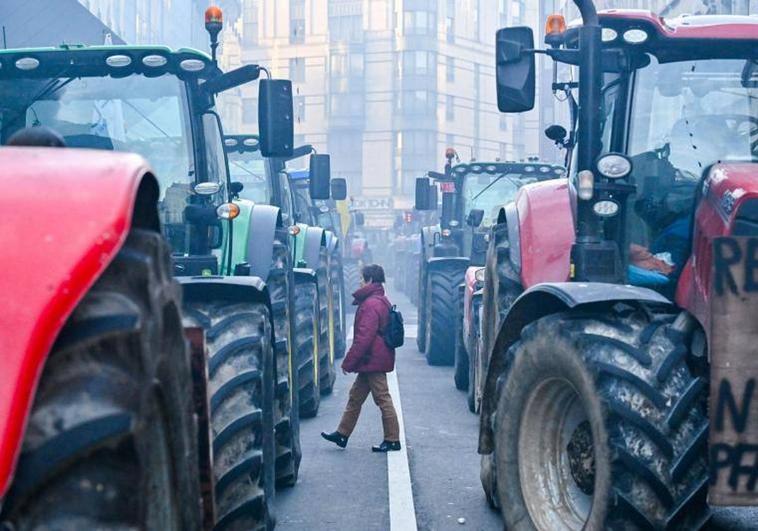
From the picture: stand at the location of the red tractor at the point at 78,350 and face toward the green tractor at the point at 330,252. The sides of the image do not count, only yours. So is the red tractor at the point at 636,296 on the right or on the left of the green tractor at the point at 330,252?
right

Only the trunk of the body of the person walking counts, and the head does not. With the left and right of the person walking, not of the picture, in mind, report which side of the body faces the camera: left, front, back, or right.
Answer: left

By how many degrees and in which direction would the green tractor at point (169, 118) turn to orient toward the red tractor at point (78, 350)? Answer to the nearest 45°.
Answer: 0° — it already faces it

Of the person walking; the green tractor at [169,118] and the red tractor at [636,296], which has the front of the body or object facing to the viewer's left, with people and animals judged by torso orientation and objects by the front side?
the person walking

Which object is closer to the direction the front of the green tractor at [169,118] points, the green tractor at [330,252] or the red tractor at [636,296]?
the red tractor

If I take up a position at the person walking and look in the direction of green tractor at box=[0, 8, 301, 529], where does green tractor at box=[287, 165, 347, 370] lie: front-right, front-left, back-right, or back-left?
back-right

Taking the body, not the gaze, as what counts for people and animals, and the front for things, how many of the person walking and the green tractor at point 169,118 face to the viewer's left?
1

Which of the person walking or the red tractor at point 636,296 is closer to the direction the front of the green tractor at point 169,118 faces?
the red tractor

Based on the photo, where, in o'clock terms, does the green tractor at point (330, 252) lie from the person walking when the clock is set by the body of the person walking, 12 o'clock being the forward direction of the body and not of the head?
The green tractor is roughly at 3 o'clock from the person walking.

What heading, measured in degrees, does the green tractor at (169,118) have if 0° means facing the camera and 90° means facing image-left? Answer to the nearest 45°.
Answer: approximately 0°
